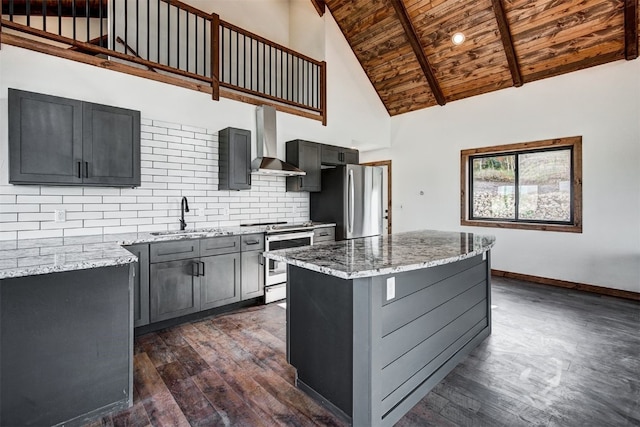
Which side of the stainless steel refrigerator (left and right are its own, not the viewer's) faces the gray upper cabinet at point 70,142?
right

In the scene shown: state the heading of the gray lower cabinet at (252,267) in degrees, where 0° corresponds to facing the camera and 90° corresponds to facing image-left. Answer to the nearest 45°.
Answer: approximately 315°

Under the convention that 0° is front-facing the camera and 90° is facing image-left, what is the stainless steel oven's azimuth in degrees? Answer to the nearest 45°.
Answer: approximately 315°

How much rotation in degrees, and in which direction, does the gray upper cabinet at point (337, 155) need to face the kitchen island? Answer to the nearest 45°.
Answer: approximately 45° to its right

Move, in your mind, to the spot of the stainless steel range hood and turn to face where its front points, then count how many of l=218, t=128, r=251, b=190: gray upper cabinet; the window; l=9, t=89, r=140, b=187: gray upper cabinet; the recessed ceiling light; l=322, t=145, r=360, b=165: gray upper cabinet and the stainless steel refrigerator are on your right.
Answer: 2

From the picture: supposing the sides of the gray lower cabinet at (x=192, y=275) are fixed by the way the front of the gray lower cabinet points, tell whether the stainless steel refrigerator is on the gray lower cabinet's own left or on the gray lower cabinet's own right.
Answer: on the gray lower cabinet's own left

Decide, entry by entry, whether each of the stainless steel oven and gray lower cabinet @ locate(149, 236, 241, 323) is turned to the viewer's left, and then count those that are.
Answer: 0

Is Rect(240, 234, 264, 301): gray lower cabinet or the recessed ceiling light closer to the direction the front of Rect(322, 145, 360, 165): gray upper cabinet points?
the recessed ceiling light

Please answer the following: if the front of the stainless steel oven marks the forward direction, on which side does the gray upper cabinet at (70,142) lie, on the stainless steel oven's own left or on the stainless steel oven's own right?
on the stainless steel oven's own right

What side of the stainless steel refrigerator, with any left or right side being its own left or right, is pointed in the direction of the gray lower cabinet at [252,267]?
right

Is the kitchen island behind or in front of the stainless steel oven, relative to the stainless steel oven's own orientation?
in front
